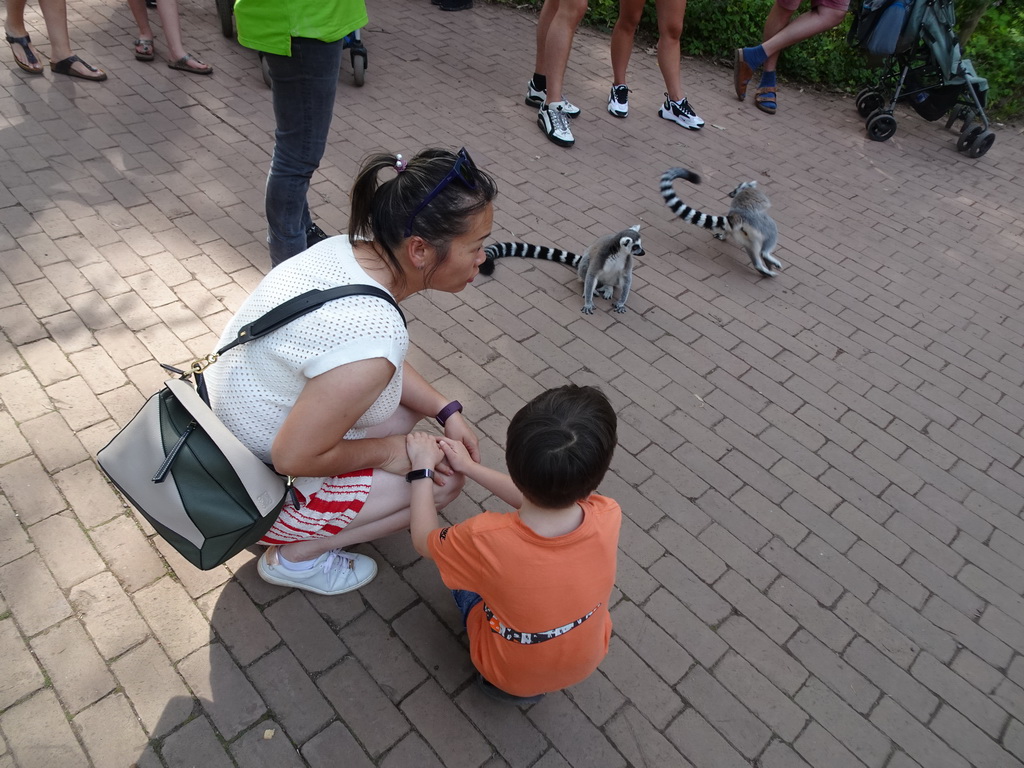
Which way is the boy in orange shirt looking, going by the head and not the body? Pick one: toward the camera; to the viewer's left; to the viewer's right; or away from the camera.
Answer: away from the camera

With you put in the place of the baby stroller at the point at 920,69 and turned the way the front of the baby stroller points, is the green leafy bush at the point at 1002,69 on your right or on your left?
on your left

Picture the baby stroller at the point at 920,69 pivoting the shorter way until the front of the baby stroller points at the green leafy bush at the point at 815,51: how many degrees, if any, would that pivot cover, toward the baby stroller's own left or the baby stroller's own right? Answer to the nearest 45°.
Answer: approximately 180°

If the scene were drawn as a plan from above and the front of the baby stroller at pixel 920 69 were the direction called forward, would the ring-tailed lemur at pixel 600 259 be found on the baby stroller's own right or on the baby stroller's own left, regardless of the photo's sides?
on the baby stroller's own right

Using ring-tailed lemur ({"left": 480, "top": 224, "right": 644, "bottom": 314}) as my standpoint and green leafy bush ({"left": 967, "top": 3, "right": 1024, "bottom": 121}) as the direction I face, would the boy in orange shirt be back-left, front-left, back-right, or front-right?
back-right

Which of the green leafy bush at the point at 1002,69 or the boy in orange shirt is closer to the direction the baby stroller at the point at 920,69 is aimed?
the green leafy bush

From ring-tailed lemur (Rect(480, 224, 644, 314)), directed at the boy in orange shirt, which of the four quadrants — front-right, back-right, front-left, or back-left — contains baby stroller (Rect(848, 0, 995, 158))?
back-left

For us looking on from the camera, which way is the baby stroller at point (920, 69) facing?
facing the viewer and to the right of the viewer

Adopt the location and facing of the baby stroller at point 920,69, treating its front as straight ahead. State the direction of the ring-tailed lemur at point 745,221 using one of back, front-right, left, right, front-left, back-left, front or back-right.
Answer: front-right
